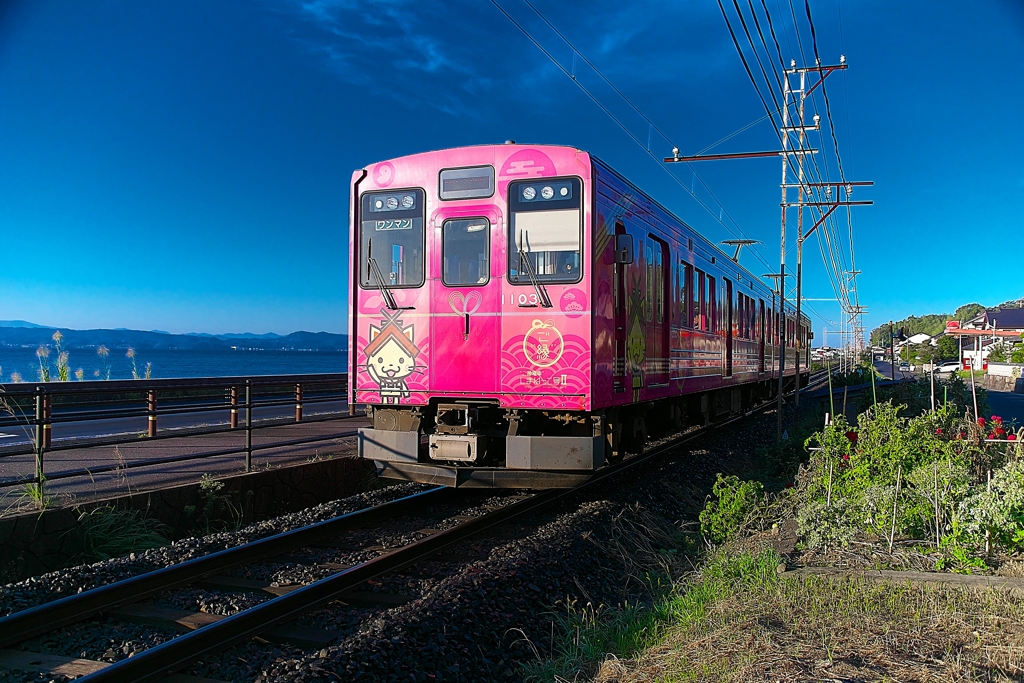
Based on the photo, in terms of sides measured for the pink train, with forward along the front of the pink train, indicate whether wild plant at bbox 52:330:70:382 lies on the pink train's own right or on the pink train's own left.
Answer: on the pink train's own right

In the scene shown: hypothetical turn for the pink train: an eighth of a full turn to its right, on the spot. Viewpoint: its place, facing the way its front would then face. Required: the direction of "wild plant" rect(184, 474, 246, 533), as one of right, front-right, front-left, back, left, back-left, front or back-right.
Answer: front

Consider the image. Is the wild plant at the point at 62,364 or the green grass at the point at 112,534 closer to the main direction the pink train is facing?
the green grass

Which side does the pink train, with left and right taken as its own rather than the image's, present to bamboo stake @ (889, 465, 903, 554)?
front

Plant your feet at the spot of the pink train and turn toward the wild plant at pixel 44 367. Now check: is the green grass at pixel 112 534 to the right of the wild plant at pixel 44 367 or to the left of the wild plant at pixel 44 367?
left

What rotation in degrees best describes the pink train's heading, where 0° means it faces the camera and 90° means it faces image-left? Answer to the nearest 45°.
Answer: approximately 45°

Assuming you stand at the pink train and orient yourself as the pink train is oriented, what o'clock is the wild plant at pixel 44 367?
The wild plant is roughly at 2 o'clock from the pink train.
